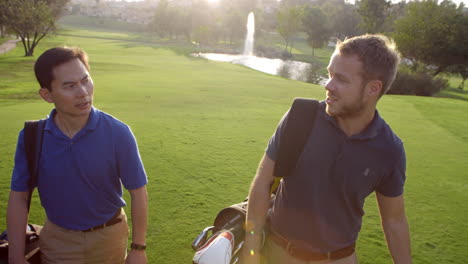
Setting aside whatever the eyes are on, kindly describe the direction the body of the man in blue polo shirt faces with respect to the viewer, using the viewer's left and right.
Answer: facing the viewer

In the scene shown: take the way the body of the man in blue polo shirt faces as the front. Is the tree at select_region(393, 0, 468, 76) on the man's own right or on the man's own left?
on the man's own left

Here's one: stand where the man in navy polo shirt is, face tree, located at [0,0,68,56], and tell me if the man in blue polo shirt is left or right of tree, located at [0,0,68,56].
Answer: left

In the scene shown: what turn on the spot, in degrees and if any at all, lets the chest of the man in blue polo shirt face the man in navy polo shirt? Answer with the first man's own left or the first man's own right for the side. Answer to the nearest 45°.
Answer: approximately 45° to the first man's own left

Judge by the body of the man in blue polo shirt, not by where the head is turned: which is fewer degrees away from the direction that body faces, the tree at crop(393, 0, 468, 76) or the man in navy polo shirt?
the man in navy polo shirt

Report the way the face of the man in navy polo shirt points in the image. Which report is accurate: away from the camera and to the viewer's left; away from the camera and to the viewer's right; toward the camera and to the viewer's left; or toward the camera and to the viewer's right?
toward the camera and to the viewer's left

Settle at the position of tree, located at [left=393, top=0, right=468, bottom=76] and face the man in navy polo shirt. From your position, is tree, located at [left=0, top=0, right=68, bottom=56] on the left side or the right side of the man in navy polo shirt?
right

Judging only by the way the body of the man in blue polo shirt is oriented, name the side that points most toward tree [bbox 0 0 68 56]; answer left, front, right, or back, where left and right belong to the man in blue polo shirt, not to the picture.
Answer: back

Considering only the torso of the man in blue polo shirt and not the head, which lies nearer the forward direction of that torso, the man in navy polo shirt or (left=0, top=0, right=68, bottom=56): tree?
the man in navy polo shirt
